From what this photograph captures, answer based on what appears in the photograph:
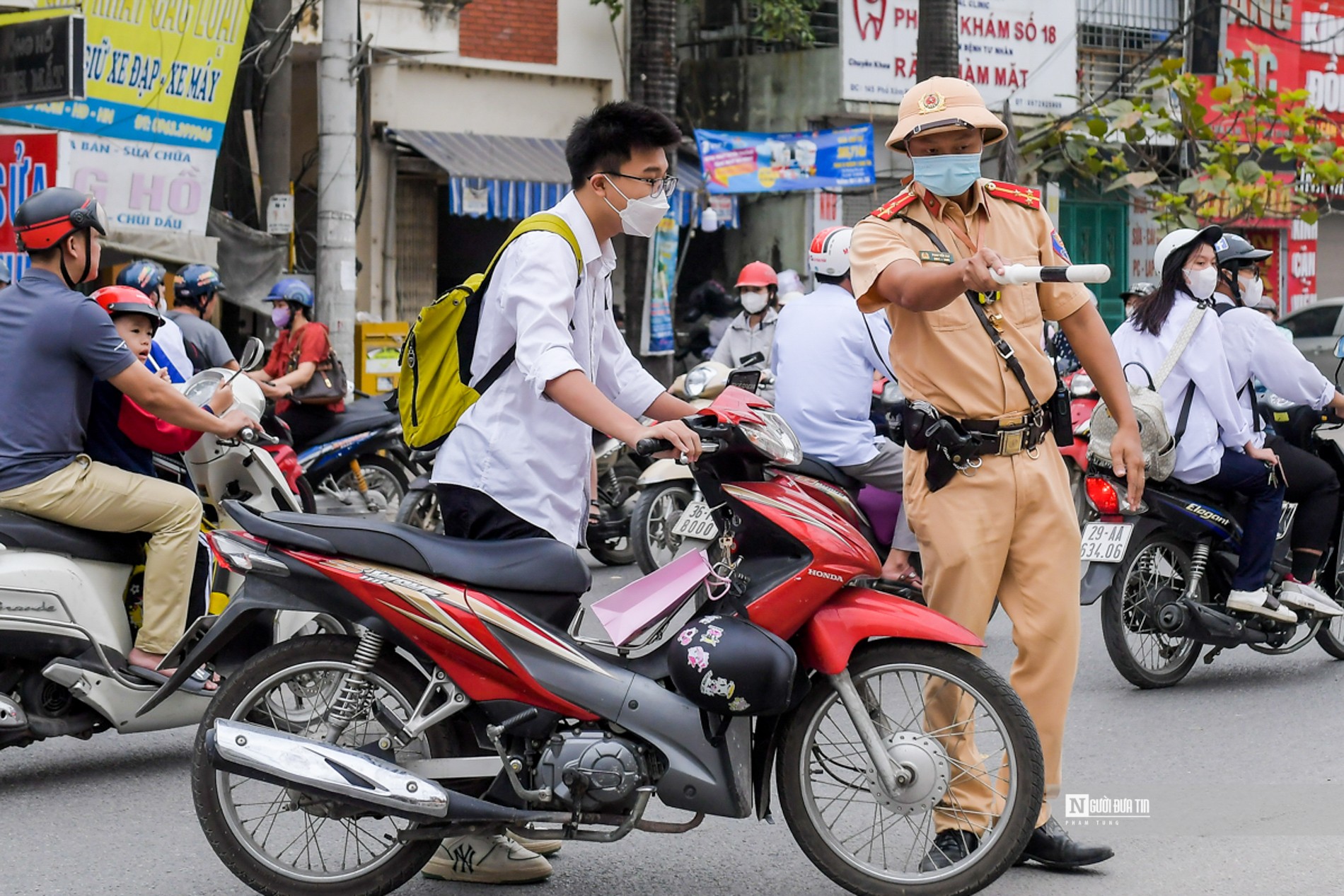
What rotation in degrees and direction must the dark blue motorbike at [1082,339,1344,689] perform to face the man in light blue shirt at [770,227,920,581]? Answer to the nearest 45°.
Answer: approximately 135° to its left

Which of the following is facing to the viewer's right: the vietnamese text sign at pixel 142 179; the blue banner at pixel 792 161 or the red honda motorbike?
the red honda motorbike

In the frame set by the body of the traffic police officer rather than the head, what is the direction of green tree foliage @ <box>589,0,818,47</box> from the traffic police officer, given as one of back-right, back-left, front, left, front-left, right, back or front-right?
back

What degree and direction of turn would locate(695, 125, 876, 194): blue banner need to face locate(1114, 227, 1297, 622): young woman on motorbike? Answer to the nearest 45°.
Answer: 0° — it already faces them

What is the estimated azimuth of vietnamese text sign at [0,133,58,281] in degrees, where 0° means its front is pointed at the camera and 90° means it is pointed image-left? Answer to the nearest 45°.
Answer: approximately 0°

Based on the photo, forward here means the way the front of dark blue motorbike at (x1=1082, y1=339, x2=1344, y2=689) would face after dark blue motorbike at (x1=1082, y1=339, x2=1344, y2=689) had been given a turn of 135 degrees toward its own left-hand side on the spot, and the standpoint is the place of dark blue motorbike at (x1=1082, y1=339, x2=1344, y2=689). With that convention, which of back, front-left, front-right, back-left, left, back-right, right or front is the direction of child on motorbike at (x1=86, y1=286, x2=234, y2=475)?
front-left

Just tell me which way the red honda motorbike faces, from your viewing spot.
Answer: facing to the right of the viewer

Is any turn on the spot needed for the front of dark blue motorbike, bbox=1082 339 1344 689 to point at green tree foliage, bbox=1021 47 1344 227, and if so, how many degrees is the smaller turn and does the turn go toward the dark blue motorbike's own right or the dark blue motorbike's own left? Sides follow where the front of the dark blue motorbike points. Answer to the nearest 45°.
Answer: approximately 45° to the dark blue motorbike's own left

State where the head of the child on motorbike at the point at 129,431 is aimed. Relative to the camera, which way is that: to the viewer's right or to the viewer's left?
to the viewer's right

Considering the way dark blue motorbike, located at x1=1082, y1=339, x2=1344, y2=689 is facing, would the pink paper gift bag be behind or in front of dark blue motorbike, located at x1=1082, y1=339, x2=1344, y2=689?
behind

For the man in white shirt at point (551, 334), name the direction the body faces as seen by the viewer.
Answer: to the viewer's right
